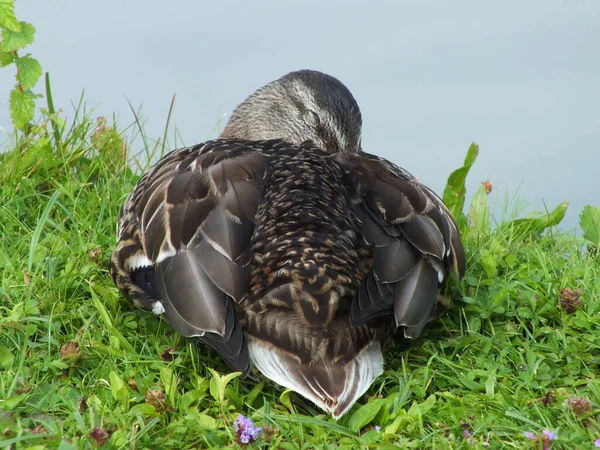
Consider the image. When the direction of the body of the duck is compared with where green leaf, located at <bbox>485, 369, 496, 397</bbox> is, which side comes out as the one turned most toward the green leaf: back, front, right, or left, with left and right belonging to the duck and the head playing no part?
right

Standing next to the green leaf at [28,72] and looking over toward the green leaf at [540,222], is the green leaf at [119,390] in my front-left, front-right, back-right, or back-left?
front-right

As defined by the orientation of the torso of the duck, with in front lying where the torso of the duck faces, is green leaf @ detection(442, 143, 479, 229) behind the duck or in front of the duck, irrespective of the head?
in front

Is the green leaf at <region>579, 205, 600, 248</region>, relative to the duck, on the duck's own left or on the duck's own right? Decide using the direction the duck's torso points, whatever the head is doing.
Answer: on the duck's own right

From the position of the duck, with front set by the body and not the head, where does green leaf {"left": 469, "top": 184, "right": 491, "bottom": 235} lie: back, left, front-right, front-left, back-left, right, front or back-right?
front-right

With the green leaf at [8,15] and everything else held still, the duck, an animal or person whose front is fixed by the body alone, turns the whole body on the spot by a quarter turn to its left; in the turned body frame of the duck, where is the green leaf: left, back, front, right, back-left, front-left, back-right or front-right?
front-right

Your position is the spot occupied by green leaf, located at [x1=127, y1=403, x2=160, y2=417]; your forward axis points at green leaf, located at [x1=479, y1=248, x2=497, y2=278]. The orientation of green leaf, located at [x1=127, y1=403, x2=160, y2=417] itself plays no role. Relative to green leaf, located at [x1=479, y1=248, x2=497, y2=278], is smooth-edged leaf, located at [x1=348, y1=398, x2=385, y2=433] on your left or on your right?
right

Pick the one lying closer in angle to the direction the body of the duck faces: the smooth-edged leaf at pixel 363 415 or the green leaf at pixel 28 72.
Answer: the green leaf

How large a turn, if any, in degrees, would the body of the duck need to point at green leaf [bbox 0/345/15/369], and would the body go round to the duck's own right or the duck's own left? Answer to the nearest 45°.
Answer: approximately 90° to the duck's own left

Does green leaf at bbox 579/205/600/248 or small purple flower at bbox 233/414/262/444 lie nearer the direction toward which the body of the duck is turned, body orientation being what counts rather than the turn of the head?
the green leaf

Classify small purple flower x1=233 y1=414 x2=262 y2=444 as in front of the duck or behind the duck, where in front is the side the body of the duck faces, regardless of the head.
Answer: behind

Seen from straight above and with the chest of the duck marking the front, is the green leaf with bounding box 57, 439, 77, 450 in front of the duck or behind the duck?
behind

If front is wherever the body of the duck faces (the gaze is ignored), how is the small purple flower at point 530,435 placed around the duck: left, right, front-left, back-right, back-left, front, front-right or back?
back-right

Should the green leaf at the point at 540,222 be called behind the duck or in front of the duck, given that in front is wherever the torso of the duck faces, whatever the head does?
in front

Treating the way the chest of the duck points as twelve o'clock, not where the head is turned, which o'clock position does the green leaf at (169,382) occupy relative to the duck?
The green leaf is roughly at 8 o'clock from the duck.

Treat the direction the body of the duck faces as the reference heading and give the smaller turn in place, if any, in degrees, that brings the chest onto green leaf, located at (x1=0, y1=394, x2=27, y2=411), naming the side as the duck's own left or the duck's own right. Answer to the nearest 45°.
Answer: approximately 135° to the duck's own left

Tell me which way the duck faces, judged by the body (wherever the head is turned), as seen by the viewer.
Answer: away from the camera

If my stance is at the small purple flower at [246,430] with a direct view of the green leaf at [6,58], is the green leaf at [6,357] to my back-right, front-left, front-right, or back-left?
front-left
